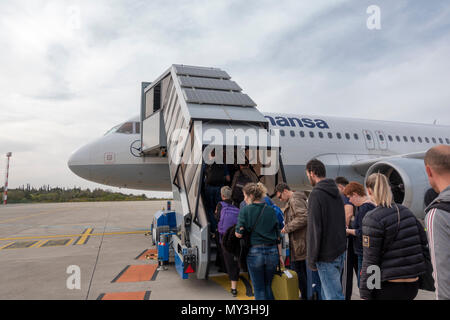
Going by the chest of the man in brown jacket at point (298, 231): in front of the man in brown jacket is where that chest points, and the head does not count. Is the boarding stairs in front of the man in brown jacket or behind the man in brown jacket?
in front

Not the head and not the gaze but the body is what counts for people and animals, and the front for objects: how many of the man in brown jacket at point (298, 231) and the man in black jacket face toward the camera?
0

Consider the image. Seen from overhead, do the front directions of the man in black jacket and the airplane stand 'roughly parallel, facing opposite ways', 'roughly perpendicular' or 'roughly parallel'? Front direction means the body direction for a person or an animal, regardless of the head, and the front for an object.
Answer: roughly perpendicular

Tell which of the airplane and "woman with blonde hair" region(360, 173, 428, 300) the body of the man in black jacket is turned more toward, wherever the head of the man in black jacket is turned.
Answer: the airplane

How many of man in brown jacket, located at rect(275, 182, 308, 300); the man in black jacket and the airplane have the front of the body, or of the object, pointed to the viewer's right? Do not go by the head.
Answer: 0

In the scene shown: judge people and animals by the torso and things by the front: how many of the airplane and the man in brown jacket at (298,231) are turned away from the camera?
0

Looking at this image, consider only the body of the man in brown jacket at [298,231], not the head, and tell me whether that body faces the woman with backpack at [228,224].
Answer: yes

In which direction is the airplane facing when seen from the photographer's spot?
facing the viewer and to the left of the viewer

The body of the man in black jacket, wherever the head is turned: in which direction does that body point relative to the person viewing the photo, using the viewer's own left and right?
facing away from the viewer and to the left of the viewer

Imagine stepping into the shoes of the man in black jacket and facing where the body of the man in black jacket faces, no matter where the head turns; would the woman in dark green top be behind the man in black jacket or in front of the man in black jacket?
in front

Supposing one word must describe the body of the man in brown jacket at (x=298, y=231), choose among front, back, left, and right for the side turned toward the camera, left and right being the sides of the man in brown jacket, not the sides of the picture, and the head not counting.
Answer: left

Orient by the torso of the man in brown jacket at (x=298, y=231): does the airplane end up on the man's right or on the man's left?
on the man's right

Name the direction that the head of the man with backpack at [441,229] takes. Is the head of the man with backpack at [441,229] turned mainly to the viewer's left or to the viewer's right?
to the viewer's left

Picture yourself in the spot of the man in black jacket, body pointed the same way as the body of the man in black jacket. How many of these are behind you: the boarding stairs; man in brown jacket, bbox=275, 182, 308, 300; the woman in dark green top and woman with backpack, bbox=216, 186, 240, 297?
0
